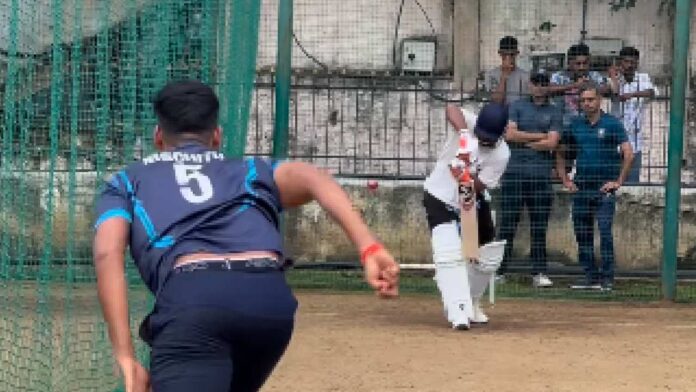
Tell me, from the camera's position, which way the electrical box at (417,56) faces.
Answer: facing the viewer

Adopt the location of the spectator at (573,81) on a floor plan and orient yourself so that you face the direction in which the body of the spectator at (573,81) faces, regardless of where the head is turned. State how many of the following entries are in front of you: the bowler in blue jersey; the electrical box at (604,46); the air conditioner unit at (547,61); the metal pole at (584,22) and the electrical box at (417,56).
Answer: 1

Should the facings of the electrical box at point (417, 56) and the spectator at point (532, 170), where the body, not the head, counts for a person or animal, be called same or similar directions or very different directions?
same or similar directions

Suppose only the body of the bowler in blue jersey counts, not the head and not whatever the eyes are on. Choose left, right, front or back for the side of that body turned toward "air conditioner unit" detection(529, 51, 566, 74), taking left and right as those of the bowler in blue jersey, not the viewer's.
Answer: front

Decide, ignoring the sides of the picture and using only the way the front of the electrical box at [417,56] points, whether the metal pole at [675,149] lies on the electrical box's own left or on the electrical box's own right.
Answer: on the electrical box's own left

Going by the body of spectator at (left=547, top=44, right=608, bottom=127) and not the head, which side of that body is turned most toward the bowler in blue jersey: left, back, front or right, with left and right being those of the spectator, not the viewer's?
front

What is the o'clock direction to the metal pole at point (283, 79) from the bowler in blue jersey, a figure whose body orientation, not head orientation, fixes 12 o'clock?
The metal pole is roughly at 12 o'clock from the bowler in blue jersey.

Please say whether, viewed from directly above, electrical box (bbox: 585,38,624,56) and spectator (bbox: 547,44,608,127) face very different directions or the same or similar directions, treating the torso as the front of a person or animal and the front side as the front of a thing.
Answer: same or similar directions

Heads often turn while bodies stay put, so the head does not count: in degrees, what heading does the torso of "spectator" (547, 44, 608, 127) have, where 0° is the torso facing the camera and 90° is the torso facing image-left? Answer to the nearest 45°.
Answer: approximately 0°

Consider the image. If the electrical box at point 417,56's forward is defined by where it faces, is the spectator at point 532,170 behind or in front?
in front

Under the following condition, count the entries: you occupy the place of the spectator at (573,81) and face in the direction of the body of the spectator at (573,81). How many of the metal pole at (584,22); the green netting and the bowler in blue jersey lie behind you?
1

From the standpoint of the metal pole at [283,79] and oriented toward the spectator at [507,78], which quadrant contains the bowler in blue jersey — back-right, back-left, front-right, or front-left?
back-right

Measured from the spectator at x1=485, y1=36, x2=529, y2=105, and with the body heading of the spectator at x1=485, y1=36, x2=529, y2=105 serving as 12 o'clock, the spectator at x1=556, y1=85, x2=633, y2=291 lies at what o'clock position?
the spectator at x1=556, y1=85, x2=633, y2=291 is roughly at 10 o'clock from the spectator at x1=485, y1=36, x2=529, y2=105.

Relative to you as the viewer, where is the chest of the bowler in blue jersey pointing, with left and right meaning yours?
facing away from the viewer

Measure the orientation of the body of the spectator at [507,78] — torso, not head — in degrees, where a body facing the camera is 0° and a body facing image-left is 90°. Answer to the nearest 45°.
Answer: approximately 0°
